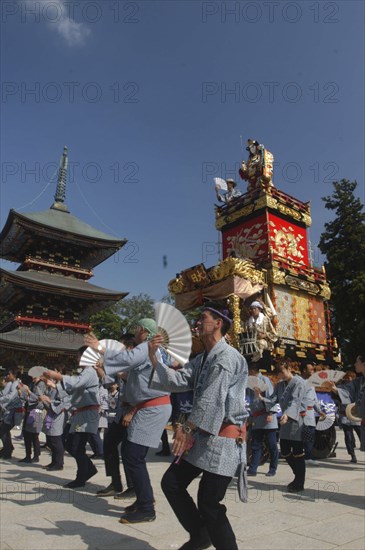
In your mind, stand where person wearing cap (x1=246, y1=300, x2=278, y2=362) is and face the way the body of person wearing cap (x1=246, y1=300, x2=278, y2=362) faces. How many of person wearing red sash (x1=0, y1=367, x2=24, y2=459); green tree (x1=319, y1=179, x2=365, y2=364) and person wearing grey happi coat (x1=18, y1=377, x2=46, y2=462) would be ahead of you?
2

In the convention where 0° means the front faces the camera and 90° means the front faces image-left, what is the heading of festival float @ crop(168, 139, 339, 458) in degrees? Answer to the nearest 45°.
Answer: approximately 45°

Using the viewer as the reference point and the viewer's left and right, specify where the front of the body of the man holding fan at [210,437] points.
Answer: facing to the left of the viewer

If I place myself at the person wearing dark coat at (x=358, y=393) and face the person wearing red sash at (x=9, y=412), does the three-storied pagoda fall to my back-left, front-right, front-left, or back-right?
front-right

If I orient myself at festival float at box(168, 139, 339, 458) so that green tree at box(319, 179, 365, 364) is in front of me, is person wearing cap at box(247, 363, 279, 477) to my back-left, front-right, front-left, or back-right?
back-right

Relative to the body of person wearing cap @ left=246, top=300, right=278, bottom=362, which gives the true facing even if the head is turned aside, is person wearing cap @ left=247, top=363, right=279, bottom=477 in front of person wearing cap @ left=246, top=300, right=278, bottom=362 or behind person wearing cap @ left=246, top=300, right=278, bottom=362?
in front
